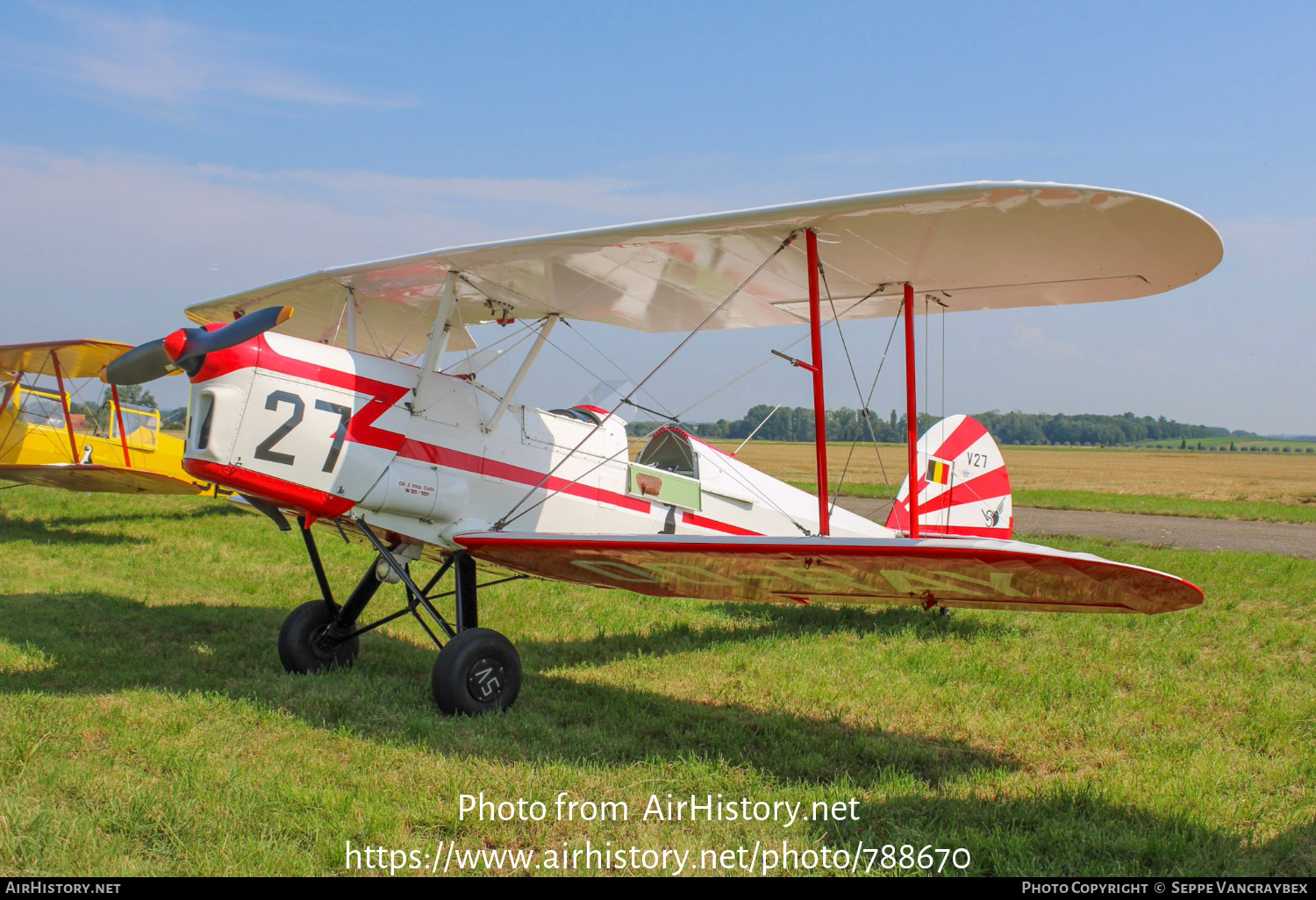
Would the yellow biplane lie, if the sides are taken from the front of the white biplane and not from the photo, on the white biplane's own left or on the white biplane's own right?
on the white biplane's own right

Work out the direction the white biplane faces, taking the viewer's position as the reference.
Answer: facing the viewer and to the left of the viewer

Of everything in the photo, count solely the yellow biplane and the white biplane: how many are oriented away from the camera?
0

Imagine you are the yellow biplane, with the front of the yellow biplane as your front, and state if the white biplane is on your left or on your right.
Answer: on your left
